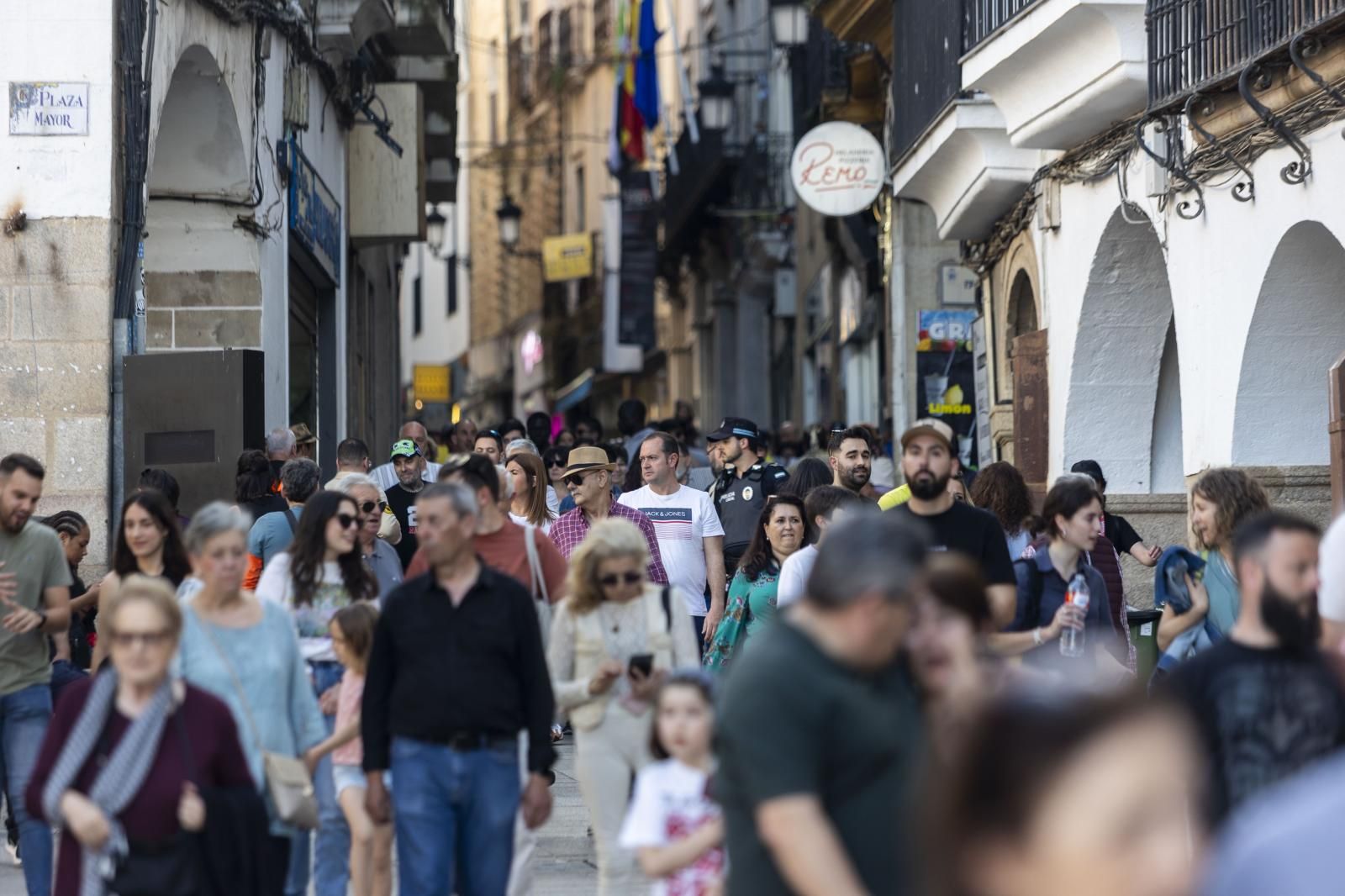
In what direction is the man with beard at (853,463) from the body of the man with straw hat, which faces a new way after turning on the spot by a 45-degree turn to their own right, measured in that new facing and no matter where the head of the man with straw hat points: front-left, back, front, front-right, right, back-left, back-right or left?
back

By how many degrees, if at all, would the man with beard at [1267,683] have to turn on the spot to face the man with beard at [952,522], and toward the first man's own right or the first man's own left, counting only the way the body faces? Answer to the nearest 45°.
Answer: approximately 180°

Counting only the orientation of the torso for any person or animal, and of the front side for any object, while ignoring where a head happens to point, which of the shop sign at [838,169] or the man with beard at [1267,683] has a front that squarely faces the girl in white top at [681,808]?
the shop sign
